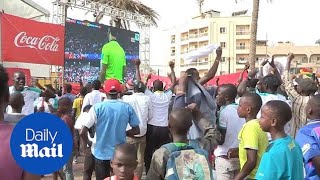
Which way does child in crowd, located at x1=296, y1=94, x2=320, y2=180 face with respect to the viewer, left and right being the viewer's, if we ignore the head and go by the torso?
facing away from the viewer and to the left of the viewer

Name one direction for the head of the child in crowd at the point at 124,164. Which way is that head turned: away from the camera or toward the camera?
toward the camera

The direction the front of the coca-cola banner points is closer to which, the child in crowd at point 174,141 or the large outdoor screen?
the child in crowd

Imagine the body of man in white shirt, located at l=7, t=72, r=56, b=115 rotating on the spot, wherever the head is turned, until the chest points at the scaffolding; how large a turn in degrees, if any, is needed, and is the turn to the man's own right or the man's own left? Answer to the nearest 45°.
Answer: approximately 180°

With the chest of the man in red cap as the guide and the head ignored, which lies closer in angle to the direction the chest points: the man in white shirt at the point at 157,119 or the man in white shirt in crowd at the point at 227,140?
the man in white shirt at the point at 157,119

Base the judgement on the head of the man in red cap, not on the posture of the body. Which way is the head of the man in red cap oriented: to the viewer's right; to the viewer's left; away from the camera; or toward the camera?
away from the camera

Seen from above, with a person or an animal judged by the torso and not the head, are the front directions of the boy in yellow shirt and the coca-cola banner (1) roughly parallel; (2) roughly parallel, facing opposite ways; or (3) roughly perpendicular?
roughly parallel, facing opposite ways

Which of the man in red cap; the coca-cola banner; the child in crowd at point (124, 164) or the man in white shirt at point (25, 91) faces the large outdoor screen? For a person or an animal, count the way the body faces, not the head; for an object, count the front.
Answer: the man in red cap

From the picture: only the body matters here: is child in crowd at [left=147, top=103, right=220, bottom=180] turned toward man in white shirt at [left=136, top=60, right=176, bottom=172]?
yes

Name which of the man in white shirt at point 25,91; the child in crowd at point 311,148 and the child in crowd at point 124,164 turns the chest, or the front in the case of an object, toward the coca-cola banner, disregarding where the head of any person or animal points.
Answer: the child in crowd at point 311,148

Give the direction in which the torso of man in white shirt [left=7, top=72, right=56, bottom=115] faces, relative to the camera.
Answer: toward the camera

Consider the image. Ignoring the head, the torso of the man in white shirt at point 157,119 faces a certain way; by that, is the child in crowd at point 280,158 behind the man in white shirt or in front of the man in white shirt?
behind
